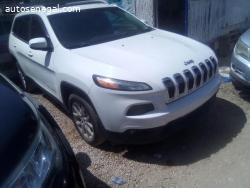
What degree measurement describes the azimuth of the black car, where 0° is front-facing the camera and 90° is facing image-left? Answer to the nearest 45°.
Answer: approximately 315°

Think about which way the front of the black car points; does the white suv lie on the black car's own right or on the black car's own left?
on the black car's own left

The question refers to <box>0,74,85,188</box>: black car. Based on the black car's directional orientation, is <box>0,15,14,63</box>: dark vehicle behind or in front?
behind

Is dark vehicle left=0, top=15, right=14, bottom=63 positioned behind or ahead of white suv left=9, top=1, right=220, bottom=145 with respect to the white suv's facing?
behind

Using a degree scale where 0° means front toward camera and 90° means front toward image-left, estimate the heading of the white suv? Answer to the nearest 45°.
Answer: approximately 315°

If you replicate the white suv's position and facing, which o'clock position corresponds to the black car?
The black car is roughly at 2 o'clock from the white suv.
